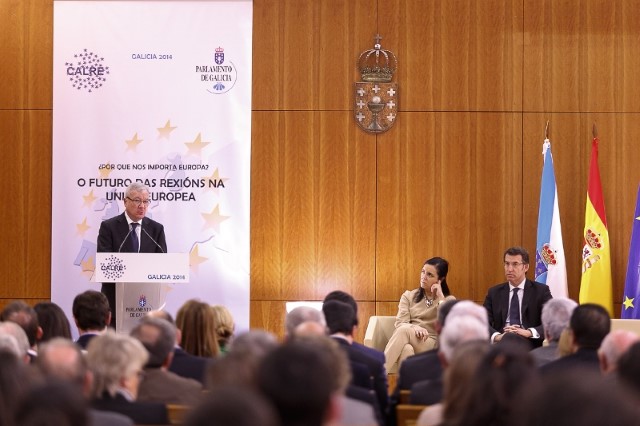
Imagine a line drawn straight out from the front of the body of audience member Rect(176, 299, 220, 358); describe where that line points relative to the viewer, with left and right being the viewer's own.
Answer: facing away from the viewer

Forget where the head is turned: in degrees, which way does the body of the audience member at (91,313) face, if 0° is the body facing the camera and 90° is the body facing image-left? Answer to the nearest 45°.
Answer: approximately 180°

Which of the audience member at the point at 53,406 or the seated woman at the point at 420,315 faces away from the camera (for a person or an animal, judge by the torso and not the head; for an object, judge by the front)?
the audience member

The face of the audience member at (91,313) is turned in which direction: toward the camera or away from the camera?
away from the camera

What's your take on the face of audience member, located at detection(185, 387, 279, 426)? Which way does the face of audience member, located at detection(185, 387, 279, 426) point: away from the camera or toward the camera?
away from the camera

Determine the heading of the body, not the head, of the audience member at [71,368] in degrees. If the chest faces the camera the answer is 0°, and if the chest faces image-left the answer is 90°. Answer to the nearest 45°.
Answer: approximately 180°

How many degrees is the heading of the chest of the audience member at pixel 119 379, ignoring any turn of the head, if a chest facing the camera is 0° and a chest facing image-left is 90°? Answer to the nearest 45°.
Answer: approximately 225°

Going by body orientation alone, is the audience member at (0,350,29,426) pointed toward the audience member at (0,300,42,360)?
yes

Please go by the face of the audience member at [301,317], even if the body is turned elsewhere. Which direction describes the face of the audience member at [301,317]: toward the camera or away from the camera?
away from the camera

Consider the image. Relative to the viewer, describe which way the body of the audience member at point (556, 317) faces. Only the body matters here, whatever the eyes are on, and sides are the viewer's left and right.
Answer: facing away from the viewer

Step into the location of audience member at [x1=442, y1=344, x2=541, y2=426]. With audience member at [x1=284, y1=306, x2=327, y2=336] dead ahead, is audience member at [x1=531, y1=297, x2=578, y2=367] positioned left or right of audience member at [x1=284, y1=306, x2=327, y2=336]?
right

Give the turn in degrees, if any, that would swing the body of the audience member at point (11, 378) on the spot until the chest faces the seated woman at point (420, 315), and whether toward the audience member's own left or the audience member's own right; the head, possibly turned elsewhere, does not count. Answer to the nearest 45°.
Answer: approximately 45° to the audience member's own right

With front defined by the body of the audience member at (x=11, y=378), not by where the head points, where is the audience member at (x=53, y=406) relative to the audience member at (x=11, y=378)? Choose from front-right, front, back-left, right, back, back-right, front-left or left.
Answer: back

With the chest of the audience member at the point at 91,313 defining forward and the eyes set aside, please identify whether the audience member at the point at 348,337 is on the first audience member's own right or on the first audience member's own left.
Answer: on the first audience member's own right

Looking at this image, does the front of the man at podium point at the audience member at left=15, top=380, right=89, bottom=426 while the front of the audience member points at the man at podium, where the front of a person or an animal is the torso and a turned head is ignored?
yes
